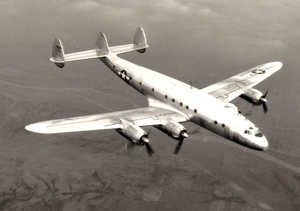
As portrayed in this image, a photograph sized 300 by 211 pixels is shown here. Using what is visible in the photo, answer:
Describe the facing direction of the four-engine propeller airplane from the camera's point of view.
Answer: facing the viewer and to the right of the viewer
